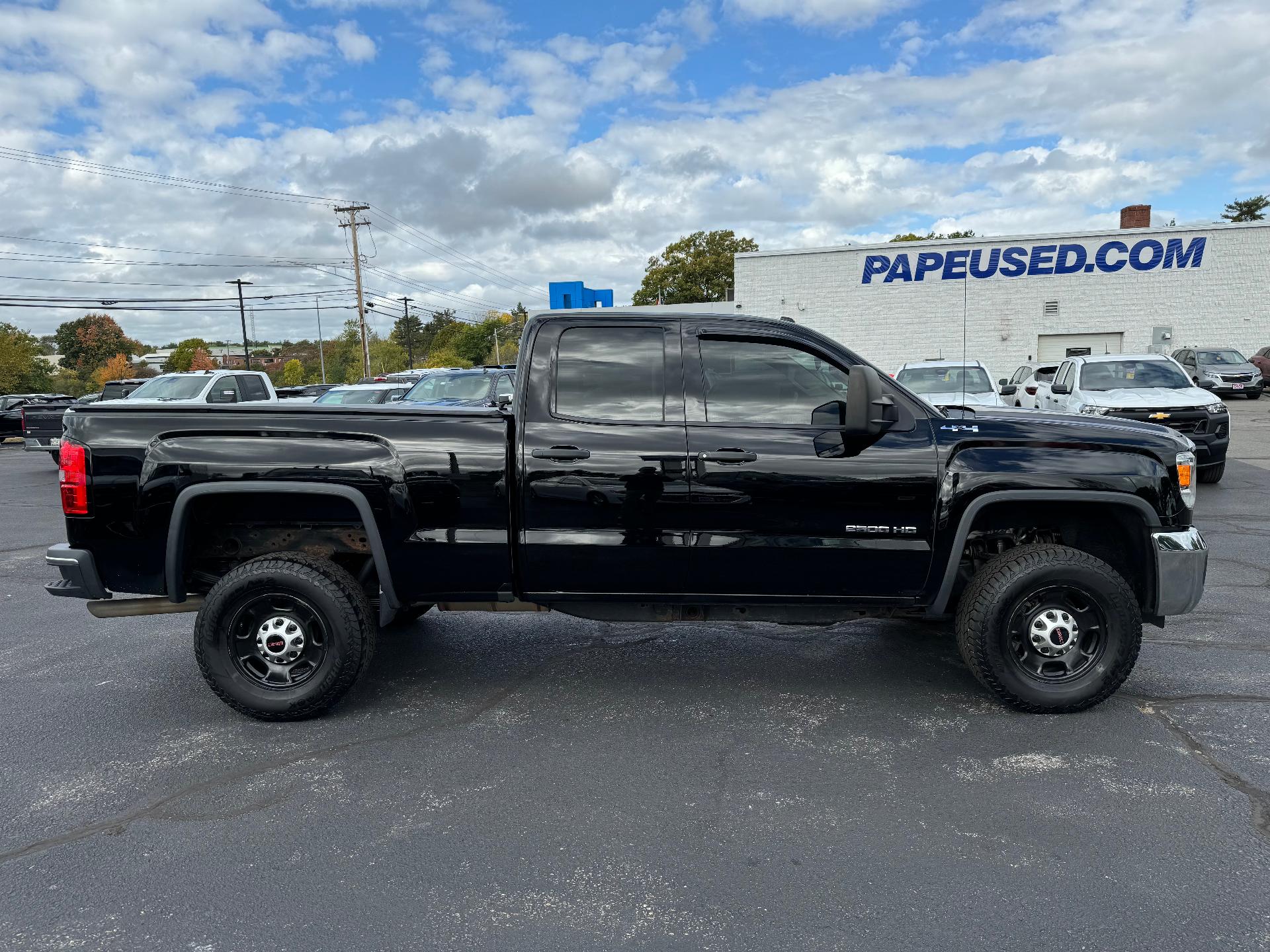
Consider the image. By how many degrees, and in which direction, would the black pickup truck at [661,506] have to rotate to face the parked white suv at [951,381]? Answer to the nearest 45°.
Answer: approximately 45° to its left

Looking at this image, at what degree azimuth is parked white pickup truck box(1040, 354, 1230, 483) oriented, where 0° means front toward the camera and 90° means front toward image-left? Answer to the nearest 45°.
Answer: approximately 315°

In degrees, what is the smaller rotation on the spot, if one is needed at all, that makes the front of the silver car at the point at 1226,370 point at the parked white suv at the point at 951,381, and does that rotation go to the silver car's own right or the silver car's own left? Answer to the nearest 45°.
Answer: approximately 45° to the silver car's own right

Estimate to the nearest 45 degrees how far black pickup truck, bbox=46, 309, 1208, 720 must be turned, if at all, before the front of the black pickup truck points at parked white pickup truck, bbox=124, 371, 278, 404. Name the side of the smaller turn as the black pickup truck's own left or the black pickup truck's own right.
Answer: approximately 135° to the black pickup truck's own left

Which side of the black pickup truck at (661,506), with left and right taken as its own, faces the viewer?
right

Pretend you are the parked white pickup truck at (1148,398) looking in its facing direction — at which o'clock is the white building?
The white building is roughly at 7 o'clock from the parked white pickup truck.

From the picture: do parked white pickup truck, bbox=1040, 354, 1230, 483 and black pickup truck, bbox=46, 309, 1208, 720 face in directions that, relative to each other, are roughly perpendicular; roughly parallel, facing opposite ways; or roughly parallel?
roughly perpendicular

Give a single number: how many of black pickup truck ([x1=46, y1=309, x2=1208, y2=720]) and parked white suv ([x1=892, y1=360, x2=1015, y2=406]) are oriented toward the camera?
1

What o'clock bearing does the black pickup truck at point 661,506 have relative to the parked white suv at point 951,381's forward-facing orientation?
The black pickup truck is roughly at 12 o'clock from the parked white suv.

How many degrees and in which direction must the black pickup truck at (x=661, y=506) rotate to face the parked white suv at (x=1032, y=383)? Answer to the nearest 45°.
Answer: approximately 45° to its left

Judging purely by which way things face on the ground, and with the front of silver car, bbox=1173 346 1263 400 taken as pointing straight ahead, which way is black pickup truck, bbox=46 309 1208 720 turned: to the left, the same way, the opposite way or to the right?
to the left

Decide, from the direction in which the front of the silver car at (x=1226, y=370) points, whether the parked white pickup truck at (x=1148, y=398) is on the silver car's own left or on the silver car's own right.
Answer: on the silver car's own right
